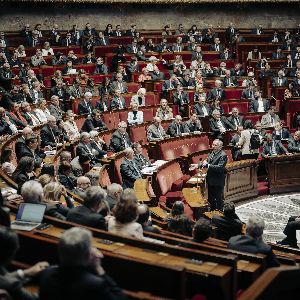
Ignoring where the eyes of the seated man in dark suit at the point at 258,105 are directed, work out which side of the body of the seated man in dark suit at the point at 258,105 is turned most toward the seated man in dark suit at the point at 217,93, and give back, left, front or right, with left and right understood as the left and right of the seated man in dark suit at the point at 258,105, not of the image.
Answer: right

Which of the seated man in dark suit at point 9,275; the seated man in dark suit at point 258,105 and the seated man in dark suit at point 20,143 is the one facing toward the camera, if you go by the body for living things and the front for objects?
the seated man in dark suit at point 258,105

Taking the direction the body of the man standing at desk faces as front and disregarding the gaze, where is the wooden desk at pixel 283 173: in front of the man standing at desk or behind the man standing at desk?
behind

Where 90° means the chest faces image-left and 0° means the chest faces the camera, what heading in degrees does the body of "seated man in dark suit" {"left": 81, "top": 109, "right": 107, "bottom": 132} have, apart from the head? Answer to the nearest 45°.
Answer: approximately 315°

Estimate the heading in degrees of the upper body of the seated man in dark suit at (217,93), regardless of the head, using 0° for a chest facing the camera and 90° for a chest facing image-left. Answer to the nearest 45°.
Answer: approximately 0°

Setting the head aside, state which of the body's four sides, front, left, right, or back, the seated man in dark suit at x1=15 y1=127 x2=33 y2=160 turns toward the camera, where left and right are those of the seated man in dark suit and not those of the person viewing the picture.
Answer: right

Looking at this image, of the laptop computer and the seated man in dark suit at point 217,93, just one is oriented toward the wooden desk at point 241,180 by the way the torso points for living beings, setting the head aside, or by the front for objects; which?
the seated man in dark suit

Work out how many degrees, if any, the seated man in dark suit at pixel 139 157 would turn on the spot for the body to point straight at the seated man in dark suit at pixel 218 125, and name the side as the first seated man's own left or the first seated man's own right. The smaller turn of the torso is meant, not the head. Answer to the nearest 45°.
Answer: approximately 90° to the first seated man's own left

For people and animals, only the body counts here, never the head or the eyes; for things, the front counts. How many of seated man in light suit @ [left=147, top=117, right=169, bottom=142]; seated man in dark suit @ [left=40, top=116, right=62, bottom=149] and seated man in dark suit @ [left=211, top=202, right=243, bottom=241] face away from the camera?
1

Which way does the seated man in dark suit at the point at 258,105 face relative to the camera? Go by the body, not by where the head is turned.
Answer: toward the camera

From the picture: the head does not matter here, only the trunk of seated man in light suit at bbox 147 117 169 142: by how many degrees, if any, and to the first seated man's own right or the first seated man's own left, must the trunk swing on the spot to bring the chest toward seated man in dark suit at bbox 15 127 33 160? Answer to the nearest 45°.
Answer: approximately 90° to the first seated man's own right

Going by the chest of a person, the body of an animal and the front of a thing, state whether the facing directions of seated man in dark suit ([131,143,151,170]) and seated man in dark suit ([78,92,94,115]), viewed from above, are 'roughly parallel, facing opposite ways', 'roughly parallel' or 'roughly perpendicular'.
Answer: roughly parallel

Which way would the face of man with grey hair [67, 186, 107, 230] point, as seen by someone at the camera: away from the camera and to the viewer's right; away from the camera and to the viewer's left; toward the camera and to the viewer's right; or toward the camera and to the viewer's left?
away from the camera and to the viewer's right

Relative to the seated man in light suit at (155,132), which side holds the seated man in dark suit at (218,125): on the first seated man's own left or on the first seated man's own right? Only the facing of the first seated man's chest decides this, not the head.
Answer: on the first seated man's own left

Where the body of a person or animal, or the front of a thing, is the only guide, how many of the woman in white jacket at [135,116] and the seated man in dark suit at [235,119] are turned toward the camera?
2

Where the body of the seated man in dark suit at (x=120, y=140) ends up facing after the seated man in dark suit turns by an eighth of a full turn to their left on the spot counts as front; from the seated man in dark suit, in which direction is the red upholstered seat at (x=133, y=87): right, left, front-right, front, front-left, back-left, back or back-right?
left

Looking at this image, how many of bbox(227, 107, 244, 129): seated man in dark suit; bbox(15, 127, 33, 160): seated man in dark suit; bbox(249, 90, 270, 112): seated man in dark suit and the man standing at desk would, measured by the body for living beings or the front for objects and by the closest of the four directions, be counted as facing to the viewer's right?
1
